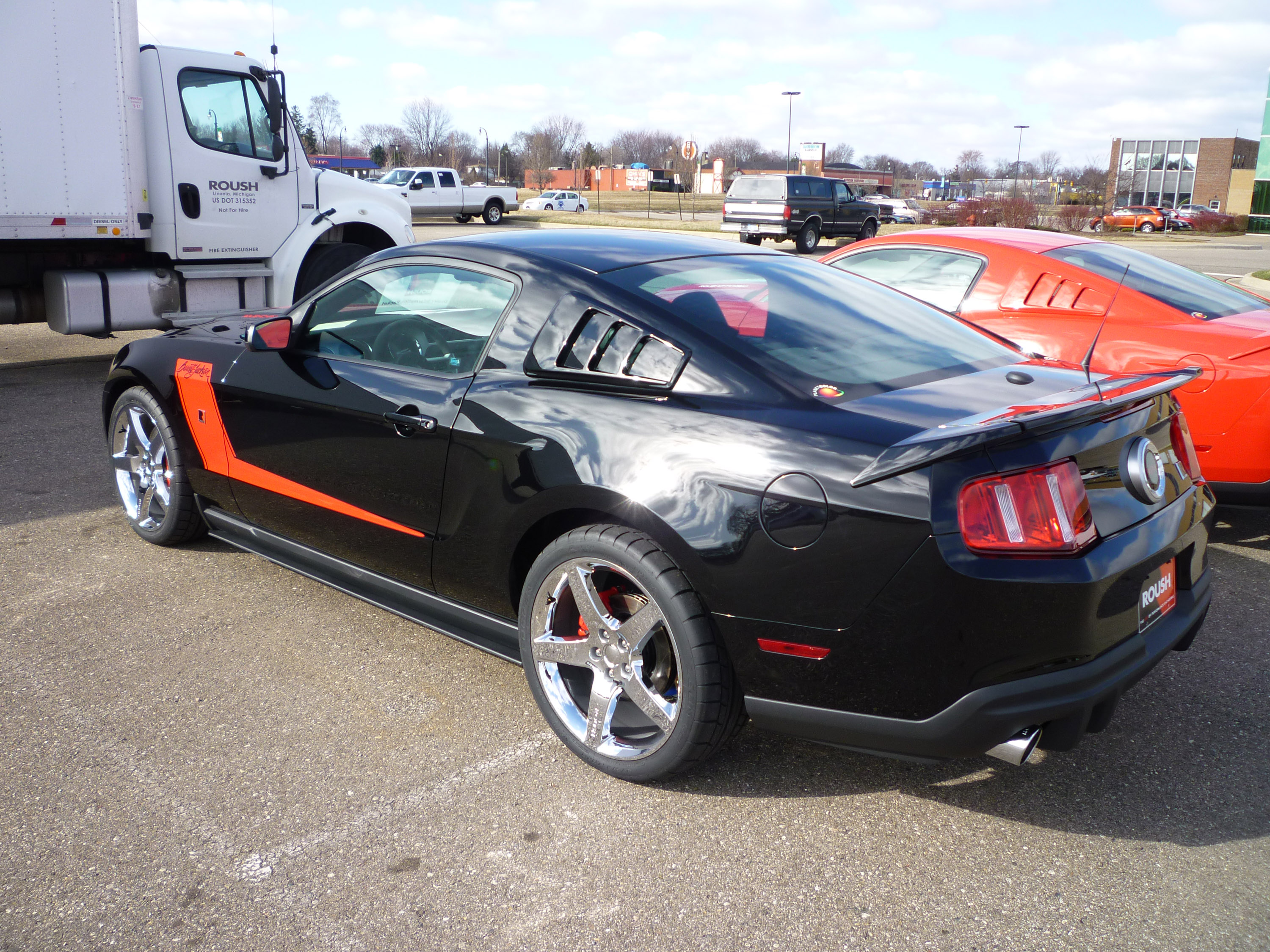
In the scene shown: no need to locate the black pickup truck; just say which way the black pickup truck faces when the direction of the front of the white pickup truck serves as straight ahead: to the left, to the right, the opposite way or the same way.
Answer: the opposite way

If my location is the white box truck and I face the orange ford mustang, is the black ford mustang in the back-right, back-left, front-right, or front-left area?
front-right

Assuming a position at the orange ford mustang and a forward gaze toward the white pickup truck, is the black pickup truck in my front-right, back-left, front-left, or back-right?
front-right

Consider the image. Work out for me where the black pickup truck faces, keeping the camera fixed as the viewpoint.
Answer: facing away from the viewer and to the right of the viewer

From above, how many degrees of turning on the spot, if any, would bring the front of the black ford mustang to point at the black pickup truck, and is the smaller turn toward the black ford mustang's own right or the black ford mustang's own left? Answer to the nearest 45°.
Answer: approximately 45° to the black ford mustang's own right

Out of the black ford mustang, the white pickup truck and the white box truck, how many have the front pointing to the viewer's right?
1

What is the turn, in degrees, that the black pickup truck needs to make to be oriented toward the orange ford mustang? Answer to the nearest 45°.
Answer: approximately 135° to its right

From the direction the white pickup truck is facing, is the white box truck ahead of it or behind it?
ahead

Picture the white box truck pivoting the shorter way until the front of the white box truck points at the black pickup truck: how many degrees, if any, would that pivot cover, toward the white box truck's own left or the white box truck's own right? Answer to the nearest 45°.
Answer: approximately 45° to the white box truck's own left

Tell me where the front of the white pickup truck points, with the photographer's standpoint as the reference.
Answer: facing the viewer and to the left of the viewer

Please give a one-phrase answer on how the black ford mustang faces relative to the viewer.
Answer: facing away from the viewer and to the left of the viewer

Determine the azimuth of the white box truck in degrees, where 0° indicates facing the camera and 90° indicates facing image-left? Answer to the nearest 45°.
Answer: approximately 270°
